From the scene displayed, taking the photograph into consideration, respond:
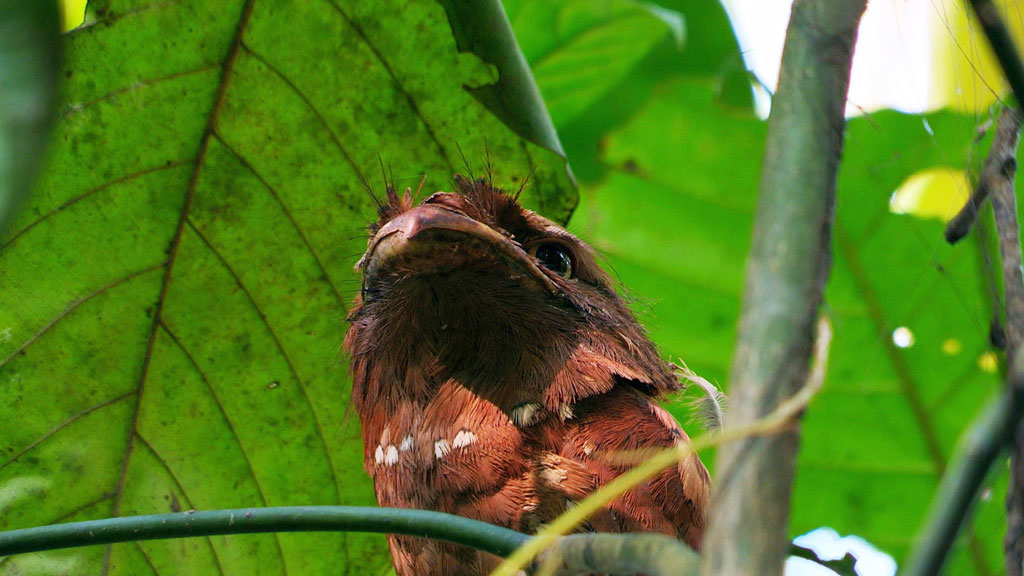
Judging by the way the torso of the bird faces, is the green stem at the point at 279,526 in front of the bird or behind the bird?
in front

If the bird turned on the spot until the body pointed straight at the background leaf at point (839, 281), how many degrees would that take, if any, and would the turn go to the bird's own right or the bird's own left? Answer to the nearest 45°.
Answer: approximately 180°

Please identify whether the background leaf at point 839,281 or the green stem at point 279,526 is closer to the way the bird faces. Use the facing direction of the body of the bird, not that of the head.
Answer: the green stem

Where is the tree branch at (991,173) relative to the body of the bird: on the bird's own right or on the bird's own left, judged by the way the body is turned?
on the bird's own left

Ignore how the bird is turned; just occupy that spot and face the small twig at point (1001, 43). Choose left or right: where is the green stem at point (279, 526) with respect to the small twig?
right

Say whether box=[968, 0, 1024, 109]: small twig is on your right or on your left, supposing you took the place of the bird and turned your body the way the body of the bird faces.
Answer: on your left

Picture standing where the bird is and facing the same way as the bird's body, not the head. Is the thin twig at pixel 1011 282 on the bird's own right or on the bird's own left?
on the bird's own left
